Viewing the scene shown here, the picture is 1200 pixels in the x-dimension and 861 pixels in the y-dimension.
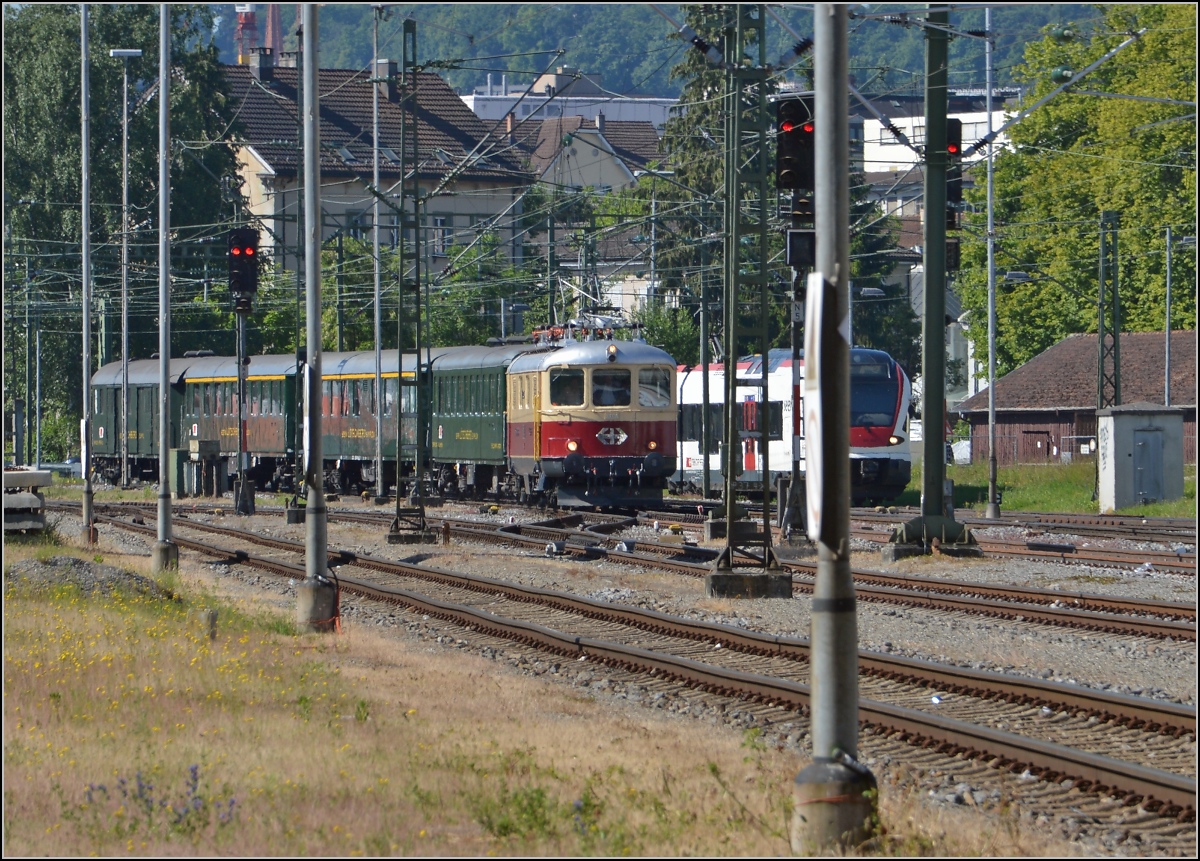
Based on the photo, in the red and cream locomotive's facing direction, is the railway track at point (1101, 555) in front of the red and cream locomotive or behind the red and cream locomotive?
in front

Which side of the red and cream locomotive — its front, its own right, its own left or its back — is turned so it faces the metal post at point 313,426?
front

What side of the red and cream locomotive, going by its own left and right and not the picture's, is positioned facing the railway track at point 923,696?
front

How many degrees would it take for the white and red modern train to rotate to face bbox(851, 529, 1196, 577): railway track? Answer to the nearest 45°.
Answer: approximately 45° to its right

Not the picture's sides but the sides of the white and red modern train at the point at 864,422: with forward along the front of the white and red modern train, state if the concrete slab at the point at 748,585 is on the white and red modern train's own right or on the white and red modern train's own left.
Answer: on the white and red modern train's own right

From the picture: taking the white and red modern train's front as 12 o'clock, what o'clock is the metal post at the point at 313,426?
The metal post is roughly at 2 o'clock from the white and red modern train.

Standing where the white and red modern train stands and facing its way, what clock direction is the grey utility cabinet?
The grey utility cabinet is roughly at 11 o'clock from the white and red modern train.

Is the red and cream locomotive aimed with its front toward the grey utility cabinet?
no

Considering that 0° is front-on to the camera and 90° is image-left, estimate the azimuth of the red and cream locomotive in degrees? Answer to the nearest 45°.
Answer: approximately 0°

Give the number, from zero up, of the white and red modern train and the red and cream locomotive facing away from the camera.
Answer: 0

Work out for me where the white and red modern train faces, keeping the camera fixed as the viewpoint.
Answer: facing the viewer and to the right of the viewer
